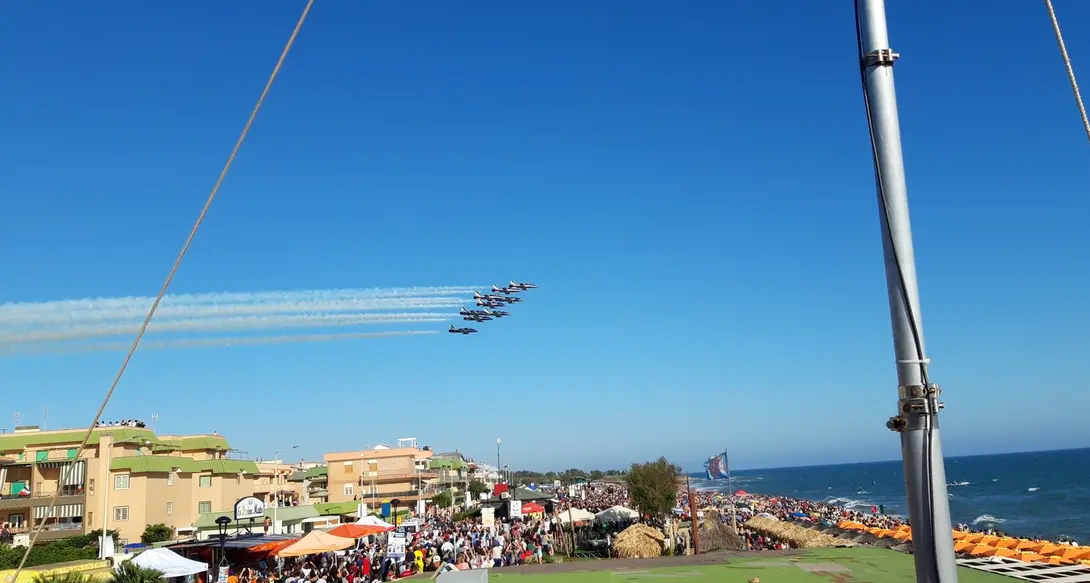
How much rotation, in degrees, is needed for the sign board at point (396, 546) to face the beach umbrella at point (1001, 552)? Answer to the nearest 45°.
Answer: approximately 90° to its left

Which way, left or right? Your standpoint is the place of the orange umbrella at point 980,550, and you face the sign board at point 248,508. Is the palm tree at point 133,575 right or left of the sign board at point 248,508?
left

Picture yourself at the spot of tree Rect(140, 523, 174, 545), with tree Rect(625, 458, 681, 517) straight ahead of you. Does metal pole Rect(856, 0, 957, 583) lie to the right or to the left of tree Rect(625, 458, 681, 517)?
right

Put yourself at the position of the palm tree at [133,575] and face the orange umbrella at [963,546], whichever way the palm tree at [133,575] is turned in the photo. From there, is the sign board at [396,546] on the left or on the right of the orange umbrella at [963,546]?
left

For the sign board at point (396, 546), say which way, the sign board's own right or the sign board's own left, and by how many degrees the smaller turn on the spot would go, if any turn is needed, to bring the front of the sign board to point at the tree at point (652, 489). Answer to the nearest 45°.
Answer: approximately 135° to the sign board's own left

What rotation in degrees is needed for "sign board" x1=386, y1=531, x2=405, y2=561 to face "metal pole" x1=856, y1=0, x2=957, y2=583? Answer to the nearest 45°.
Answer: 0° — it already faces it

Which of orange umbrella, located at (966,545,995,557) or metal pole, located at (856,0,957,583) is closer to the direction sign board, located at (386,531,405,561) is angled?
the metal pole

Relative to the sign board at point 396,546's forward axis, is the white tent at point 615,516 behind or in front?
behind

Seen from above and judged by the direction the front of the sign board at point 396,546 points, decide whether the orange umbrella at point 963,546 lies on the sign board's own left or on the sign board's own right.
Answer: on the sign board's own left

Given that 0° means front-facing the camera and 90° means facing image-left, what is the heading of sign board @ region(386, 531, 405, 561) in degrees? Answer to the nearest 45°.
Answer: approximately 0°
